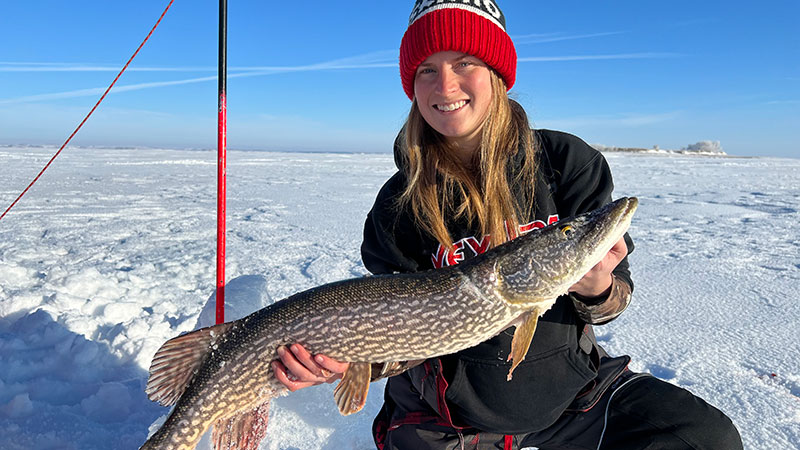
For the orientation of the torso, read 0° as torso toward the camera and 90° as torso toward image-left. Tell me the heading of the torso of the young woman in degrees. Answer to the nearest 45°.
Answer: approximately 0°

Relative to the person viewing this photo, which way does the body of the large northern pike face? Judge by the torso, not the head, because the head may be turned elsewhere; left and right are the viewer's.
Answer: facing to the right of the viewer
